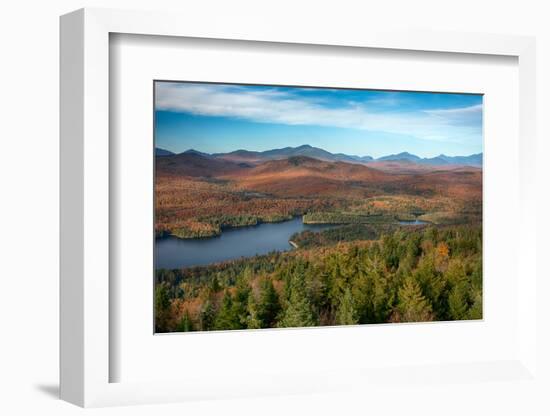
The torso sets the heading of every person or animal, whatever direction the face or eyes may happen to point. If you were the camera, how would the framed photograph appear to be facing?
facing the viewer and to the right of the viewer
